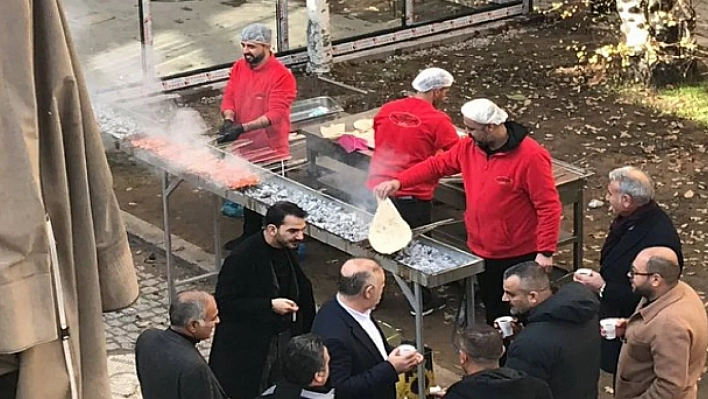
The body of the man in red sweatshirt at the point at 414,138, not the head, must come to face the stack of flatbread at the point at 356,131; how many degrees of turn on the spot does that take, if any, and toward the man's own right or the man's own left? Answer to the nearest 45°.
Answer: approximately 90° to the man's own left

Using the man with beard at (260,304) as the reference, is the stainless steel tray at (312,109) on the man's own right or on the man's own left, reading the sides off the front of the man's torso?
on the man's own left

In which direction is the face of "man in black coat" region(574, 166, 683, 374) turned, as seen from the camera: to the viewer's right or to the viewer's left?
to the viewer's left

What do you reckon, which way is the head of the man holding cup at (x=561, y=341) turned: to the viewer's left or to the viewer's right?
to the viewer's left

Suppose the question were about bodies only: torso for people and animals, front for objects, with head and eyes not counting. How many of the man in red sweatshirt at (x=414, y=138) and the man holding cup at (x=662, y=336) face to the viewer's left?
1

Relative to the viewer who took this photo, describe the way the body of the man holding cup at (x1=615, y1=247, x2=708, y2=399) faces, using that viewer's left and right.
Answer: facing to the left of the viewer

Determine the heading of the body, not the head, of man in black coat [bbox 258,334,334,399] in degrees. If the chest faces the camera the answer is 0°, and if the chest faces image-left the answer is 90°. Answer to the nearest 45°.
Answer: approximately 225°

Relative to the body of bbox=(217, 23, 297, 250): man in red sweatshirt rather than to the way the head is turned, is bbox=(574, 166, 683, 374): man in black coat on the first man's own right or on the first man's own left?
on the first man's own left

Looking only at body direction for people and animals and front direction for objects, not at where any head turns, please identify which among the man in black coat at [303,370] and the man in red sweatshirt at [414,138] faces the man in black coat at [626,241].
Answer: the man in black coat at [303,370]

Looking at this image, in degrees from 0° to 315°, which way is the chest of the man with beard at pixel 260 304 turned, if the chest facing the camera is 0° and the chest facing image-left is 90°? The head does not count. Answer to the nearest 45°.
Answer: approximately 315°

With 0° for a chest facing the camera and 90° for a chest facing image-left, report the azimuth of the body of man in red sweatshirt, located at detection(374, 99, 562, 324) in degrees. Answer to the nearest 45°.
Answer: approximately 45°
